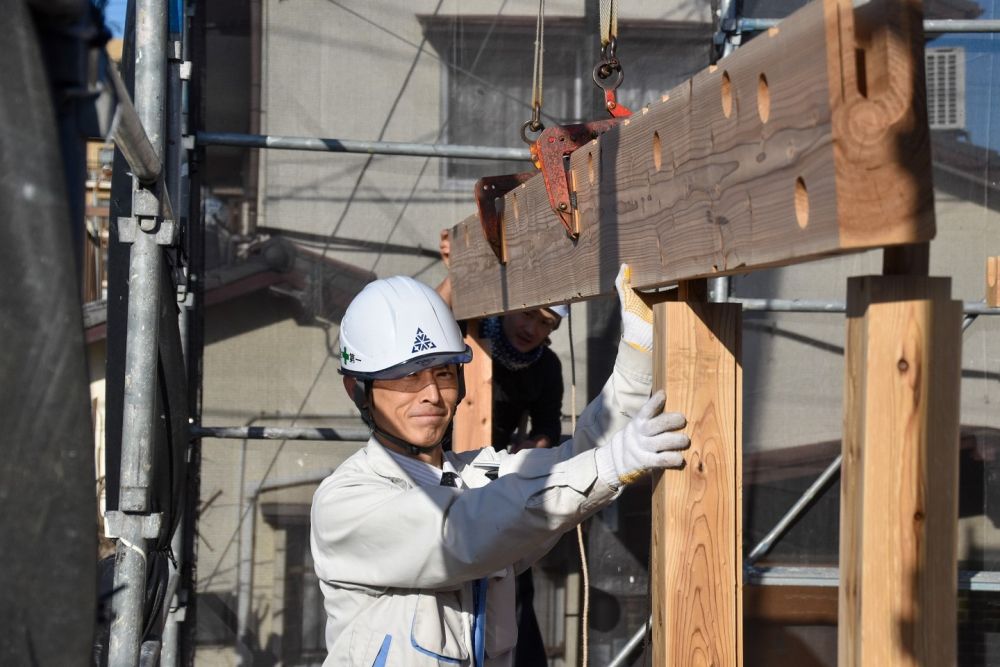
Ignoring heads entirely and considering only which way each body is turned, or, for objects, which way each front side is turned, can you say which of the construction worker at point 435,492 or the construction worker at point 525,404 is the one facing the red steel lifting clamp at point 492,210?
the construction worker at point 525,404

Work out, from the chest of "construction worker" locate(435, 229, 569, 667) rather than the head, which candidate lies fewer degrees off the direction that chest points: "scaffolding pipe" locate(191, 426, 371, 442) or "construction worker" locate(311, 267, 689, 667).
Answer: the construction worker

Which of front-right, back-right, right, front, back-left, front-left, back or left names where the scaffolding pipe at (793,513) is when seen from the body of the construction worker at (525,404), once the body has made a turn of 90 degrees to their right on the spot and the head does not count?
back

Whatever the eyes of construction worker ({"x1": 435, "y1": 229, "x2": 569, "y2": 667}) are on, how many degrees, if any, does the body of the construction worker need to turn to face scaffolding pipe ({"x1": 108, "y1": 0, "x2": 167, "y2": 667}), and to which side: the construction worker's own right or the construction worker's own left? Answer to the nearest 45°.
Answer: approximately 45° to the construction worker's own right

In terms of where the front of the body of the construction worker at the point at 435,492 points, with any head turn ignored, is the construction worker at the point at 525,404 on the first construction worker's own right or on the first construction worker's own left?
on the first construction worker's own left

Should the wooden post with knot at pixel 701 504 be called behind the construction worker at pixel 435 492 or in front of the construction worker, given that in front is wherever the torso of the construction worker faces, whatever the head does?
in front

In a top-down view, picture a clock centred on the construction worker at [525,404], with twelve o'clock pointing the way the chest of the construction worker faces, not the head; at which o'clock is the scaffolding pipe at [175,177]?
The scaffolding pipe is roughly at 2 o'clock from the construction worker.

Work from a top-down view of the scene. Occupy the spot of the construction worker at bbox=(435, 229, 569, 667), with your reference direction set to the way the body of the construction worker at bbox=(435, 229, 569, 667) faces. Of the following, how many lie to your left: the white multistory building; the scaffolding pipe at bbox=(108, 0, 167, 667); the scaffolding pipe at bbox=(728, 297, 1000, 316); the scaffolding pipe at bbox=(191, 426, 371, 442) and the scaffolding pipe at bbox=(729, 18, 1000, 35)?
3

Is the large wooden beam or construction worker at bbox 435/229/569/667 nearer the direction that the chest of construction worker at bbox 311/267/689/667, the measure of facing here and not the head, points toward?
the large wooden beam

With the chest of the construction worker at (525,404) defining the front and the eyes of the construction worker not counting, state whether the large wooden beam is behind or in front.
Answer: in front

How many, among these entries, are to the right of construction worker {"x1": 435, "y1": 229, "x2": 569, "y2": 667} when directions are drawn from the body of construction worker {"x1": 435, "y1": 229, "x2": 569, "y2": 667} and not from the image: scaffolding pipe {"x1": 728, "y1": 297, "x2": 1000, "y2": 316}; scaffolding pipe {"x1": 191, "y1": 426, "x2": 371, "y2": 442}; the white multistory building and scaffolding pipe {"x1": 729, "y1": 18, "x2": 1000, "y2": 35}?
1

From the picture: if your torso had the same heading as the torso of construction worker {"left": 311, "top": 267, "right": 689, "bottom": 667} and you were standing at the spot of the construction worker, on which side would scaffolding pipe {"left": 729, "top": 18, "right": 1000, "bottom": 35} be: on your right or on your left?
on your left

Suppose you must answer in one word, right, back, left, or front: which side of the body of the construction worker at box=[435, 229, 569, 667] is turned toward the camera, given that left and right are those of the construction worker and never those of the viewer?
front

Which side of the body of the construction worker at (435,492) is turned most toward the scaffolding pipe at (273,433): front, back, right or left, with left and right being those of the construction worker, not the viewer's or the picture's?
back

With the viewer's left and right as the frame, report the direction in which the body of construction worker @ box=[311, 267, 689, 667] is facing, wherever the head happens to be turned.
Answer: facing the viewer and to the right of the viewer

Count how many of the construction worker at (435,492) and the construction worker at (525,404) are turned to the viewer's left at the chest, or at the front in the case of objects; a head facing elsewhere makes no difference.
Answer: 0

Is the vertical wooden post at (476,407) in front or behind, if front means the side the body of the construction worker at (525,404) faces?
in front
